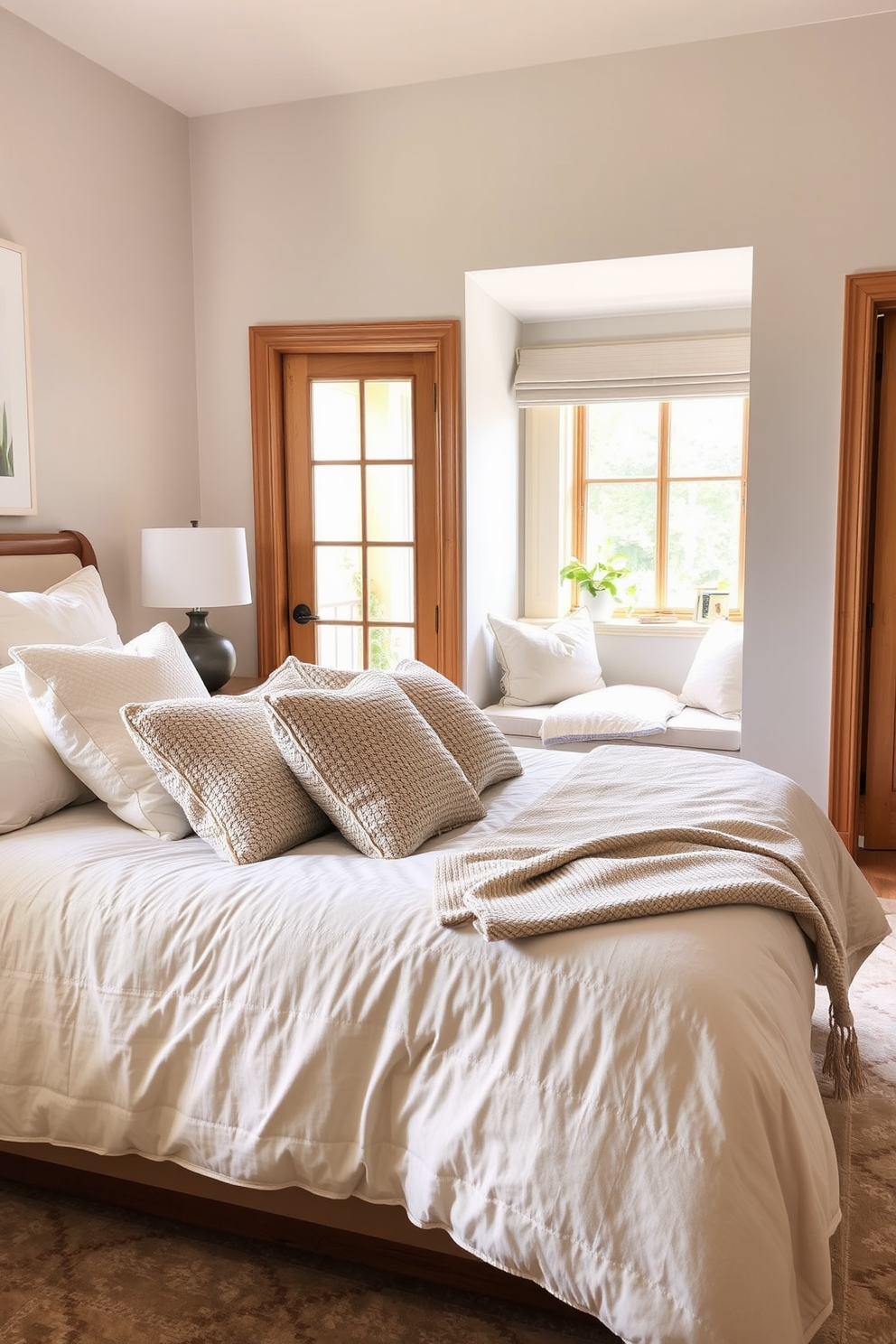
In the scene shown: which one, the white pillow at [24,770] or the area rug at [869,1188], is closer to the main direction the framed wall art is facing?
the area rug

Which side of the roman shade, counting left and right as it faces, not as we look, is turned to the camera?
front

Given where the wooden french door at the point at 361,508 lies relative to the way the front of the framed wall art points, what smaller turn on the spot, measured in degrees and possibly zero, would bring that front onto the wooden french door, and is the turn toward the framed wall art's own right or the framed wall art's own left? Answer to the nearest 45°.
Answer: approximately 90° to the framed wall art's own left

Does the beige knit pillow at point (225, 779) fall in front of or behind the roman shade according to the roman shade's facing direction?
in front

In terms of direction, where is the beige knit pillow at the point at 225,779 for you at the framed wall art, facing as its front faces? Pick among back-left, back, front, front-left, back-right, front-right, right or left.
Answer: front-right

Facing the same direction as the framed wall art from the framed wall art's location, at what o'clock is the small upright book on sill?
The small upright book on sill is roughly at 10 o'clock from the framed wall art.

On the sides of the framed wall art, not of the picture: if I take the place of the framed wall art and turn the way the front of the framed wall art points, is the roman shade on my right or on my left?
on my left

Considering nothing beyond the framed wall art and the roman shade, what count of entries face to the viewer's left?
0

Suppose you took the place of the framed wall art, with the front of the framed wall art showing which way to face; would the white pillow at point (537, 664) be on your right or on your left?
on your left

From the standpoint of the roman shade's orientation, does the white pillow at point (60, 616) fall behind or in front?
in front

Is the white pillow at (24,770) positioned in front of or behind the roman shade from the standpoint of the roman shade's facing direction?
in front

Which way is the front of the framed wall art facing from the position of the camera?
facing the viewer and to the right of the viewer

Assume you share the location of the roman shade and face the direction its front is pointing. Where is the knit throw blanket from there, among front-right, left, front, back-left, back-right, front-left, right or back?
front

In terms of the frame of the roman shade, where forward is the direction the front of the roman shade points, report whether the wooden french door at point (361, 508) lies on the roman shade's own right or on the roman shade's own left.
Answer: on the roman shade's own right

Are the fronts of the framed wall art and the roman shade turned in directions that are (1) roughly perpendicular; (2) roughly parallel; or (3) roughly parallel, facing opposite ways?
roughly perpendicular

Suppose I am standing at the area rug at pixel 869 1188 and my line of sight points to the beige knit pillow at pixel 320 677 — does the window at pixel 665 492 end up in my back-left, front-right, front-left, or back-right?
front-right
